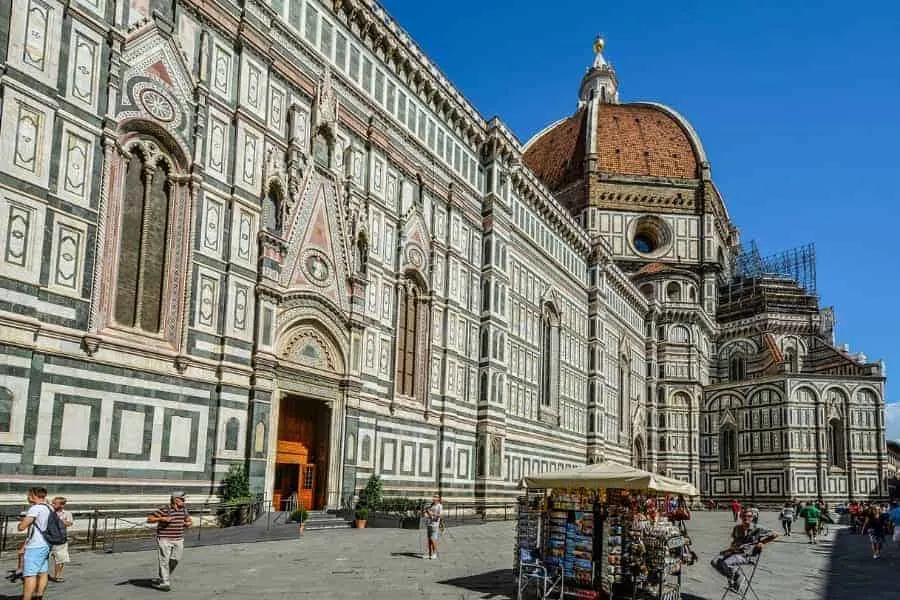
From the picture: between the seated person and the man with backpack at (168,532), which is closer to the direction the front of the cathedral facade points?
the seated person

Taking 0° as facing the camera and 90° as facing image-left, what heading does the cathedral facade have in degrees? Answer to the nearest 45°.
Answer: approximately 315°

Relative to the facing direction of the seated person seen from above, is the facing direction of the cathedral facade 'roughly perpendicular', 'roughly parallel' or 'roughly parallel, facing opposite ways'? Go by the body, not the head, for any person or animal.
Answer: roughly perpendicular

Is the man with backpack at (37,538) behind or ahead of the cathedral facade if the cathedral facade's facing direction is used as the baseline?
ahead

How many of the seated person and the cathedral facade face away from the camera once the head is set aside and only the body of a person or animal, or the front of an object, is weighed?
0

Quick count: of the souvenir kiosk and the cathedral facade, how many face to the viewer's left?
0

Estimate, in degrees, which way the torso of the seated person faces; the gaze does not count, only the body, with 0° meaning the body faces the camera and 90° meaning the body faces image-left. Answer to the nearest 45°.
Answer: approximately 45°

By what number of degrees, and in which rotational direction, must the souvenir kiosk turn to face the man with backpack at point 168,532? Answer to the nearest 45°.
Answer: approximately 90° to its right

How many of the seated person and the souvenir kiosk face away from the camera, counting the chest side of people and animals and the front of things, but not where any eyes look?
0

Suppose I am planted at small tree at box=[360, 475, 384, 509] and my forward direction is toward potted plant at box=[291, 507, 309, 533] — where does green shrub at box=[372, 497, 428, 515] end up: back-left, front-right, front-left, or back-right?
back-left

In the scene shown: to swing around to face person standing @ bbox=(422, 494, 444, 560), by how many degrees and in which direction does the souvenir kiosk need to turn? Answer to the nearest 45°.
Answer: approximately 135° to its right
